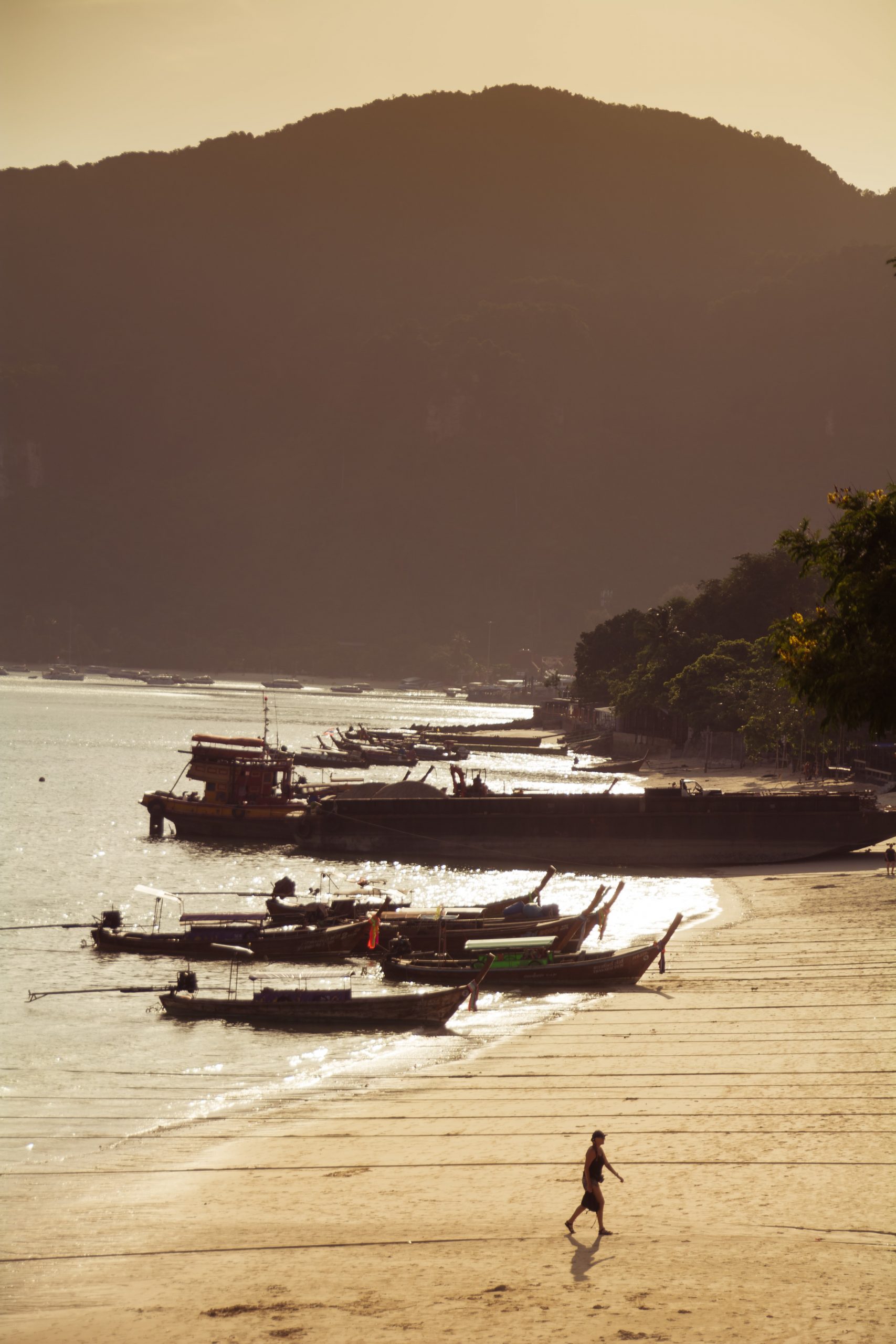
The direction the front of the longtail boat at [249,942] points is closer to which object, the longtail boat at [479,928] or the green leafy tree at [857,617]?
the longtail boat

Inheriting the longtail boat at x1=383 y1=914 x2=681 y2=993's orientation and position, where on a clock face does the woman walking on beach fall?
The woman walking on beach is roughly at 3 o'clock from the longtail boat.

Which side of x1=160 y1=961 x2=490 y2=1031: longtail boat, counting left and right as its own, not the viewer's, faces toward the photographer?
right

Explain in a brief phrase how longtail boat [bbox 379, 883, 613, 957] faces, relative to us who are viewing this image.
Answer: facing to the right of the viewer

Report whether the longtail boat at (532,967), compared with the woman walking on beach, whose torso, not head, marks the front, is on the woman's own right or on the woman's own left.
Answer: on the woman's own left

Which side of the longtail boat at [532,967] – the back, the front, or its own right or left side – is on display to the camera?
right

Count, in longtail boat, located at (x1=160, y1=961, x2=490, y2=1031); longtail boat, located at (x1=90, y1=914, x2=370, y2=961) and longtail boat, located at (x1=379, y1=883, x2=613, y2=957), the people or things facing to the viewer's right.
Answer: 3

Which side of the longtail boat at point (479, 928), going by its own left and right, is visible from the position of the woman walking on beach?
right

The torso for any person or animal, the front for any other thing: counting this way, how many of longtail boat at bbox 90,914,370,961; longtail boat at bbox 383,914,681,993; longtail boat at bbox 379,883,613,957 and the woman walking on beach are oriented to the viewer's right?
4

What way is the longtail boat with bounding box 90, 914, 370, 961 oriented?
to the viewer's right

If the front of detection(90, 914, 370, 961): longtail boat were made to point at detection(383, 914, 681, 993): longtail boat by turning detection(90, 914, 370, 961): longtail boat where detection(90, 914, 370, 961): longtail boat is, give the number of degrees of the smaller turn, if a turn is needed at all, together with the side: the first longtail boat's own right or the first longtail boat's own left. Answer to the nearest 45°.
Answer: approximately 45° to the first longtail boat's own right

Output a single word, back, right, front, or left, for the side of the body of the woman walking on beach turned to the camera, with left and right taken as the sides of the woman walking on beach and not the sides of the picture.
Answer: right
